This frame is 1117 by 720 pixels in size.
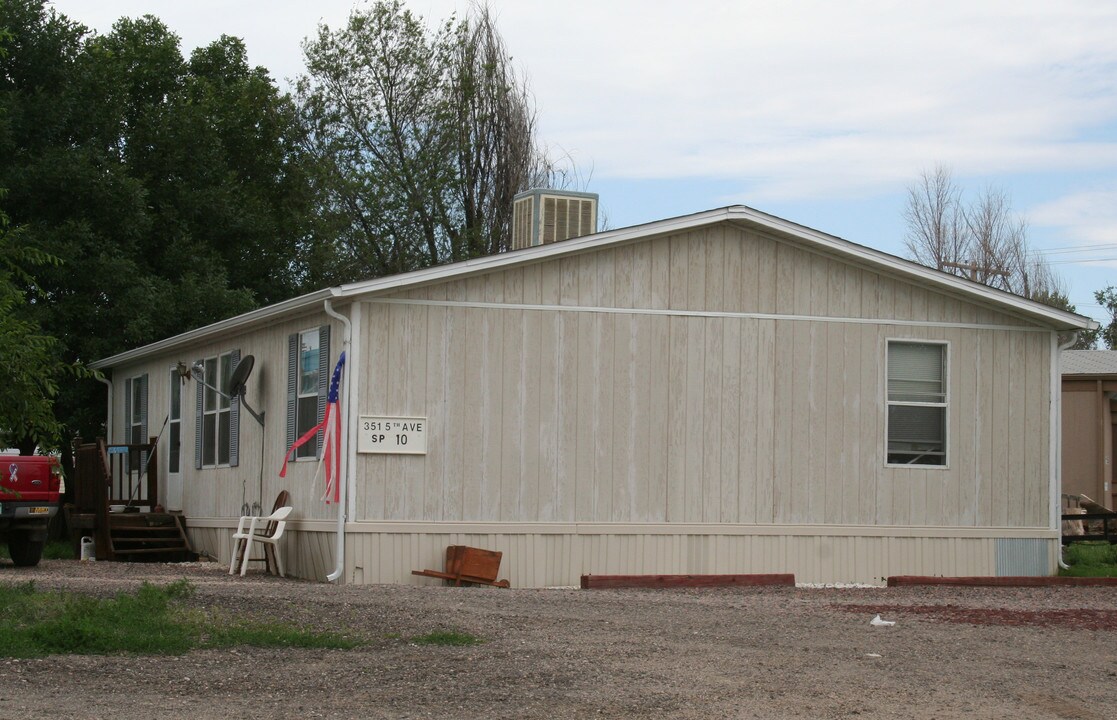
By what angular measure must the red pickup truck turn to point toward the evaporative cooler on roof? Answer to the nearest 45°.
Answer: approximately 90° to its right

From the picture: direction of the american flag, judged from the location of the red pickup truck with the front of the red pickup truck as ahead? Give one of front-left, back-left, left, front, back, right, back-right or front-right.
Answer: back-right

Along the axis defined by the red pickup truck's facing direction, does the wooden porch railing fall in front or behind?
in front

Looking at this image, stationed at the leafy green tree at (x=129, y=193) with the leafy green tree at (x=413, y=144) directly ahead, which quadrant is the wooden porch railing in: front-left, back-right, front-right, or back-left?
back-right

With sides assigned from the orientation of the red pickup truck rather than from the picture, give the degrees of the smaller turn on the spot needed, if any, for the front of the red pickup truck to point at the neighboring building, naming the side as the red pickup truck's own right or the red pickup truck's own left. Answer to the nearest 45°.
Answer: approximately 90° to the red pickup truck's own right

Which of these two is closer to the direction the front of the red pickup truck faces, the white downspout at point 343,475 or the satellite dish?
the satellite dish

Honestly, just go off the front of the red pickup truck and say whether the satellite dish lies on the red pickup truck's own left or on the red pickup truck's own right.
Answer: on the red pickup truck's own right

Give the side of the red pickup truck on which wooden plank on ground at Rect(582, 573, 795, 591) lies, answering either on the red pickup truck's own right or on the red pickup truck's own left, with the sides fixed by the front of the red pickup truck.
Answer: on the red pickup truck's own right

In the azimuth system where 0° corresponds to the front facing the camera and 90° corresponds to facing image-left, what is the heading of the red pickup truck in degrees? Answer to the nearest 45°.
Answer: approximately 180°

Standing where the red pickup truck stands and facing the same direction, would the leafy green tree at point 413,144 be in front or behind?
in front
